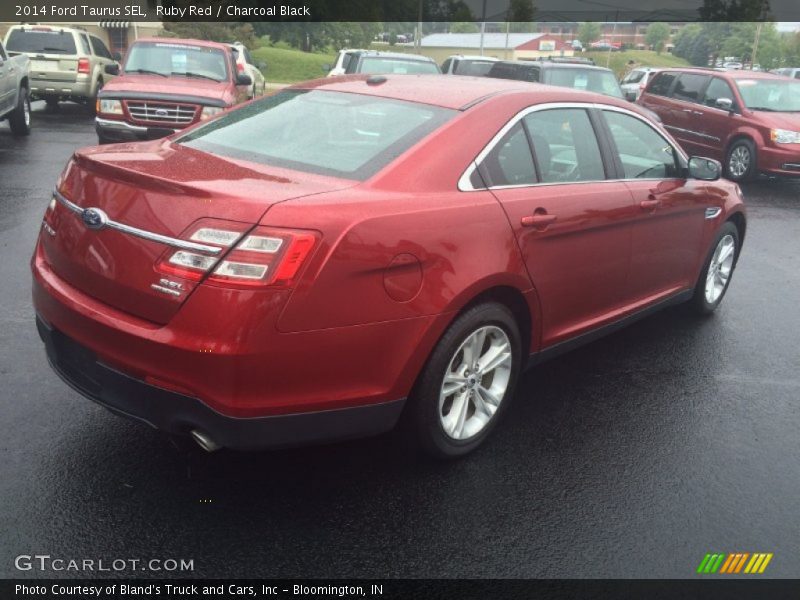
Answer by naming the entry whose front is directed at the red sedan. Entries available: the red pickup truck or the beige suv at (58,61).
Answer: the red pickup truck

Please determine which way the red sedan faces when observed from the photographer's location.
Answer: facing away from the viewer and to the right of the viewer

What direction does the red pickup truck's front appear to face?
toward the camera

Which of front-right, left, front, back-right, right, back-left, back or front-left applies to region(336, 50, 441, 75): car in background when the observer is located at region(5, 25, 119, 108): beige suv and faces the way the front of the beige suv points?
right

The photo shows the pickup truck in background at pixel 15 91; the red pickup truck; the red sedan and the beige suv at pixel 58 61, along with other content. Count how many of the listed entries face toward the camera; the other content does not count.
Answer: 1

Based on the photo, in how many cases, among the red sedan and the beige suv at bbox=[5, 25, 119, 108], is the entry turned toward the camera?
0

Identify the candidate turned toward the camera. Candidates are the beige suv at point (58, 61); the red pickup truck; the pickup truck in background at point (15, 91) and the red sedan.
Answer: the red pickup truck

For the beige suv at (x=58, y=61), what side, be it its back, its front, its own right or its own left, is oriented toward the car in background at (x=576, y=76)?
right

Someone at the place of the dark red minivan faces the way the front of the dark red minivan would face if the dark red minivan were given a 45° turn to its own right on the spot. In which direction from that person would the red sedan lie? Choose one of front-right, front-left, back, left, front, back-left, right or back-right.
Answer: front

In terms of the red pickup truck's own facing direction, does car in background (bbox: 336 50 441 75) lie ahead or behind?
behind

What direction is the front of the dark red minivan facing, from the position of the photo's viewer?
facing the viewer and to the right of the viewer
